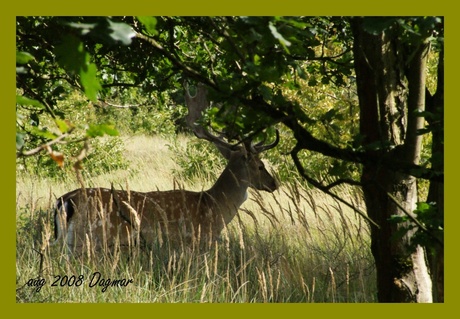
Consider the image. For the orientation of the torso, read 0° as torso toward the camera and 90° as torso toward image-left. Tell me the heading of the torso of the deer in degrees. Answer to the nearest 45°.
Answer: approximately 270°
